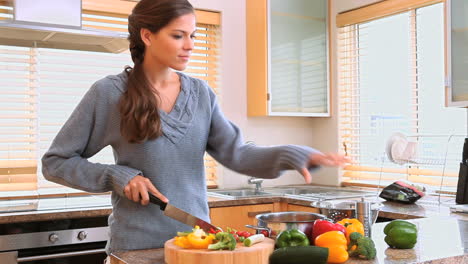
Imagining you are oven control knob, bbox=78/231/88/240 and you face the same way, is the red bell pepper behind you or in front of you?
in front

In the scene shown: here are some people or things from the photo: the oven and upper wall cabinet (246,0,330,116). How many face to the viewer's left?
0

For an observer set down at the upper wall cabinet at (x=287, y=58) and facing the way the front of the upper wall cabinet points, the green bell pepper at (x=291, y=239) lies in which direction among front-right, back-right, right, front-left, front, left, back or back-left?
front-right

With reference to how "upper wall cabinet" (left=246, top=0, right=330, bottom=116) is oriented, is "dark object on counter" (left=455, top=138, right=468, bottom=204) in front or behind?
in front

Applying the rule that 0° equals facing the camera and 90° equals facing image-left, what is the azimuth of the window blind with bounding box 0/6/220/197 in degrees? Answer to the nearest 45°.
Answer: approximately 315°
